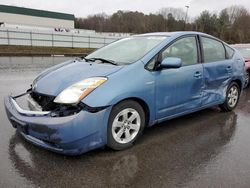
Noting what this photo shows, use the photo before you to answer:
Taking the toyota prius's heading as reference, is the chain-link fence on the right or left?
on its right

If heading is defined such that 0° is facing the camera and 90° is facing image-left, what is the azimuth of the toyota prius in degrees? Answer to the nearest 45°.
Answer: approximately 45°
